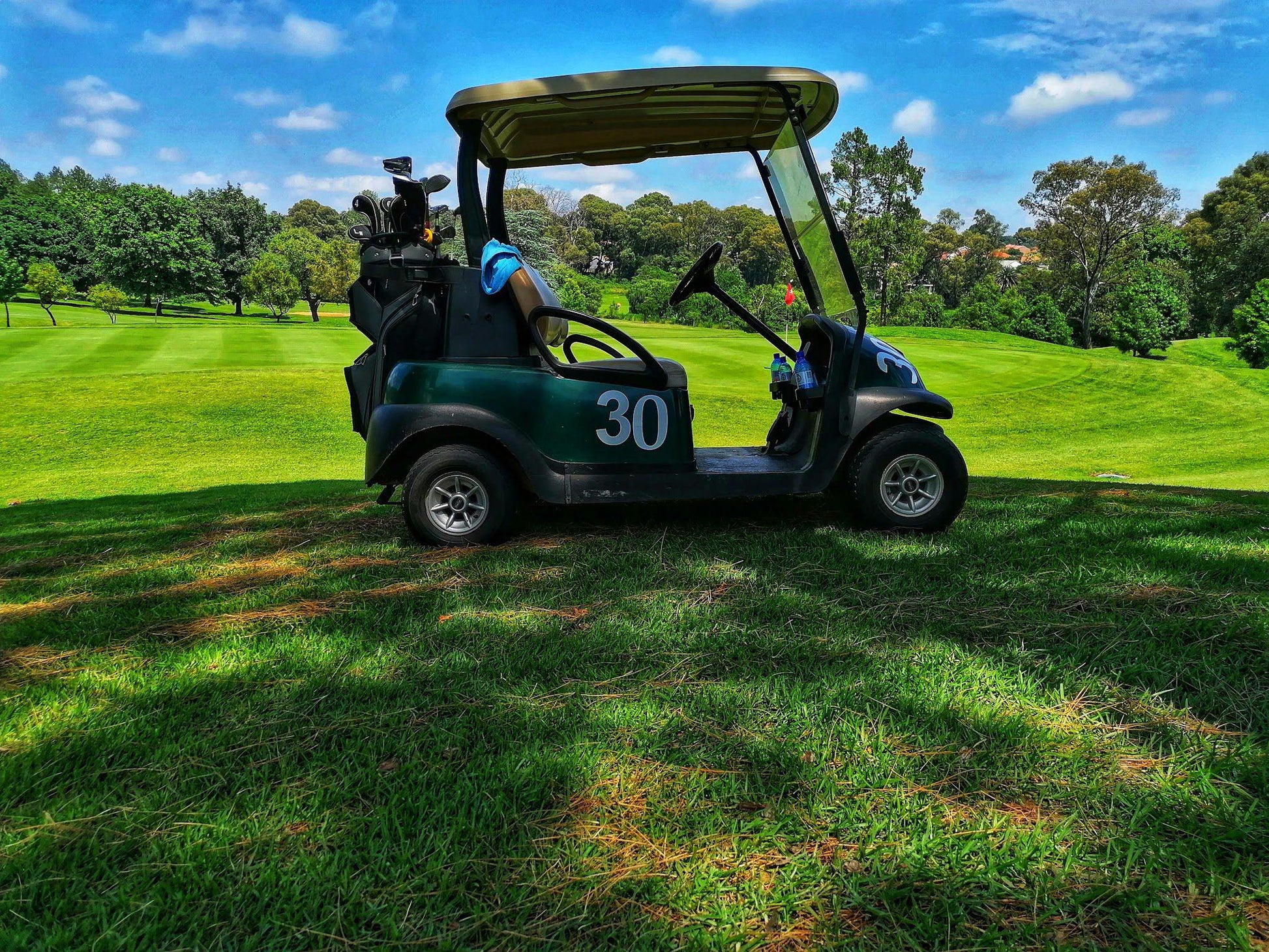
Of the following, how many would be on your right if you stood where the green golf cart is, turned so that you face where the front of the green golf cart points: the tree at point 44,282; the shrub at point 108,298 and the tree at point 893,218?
0

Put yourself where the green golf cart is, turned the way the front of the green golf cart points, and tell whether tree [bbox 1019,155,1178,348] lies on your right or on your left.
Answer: on your left

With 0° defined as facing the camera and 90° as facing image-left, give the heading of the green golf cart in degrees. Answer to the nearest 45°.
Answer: approximately 270°

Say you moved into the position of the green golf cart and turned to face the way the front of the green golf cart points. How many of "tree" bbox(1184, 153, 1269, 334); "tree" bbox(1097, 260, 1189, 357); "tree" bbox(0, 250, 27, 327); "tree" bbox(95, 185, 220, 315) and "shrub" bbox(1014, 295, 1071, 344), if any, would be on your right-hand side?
0

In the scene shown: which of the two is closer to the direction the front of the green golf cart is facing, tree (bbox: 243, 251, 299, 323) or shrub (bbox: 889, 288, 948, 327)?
the shrub

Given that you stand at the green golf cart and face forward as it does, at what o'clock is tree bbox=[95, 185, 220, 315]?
The tree is roughly at 8 o'clock from the green golf cart.

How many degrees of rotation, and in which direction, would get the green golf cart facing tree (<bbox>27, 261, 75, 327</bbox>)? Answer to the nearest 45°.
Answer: approximately 135° to its left

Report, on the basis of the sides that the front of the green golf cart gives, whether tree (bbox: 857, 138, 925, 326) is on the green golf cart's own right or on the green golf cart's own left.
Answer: on the green golf cart's own left

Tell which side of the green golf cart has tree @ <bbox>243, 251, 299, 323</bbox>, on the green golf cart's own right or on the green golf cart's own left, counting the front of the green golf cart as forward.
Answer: on the green golf cart's own left

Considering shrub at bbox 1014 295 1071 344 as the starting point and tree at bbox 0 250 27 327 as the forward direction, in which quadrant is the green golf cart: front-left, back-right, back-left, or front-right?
front-left

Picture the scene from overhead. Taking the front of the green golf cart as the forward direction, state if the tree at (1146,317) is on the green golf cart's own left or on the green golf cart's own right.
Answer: on the green golf cart's own left

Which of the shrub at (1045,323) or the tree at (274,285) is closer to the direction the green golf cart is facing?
the shrub

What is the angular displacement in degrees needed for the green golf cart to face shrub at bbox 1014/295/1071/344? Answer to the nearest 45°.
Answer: approximately 45° to its left

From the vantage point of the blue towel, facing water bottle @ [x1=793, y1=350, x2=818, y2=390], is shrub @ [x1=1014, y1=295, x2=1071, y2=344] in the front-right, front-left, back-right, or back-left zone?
front-left

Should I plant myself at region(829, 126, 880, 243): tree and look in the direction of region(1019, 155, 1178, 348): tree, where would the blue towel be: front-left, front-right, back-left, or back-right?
front-right

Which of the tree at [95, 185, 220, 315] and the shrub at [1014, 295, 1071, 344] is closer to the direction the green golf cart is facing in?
the shrub

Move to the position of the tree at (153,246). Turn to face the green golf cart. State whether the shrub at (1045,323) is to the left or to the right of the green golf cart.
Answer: left
